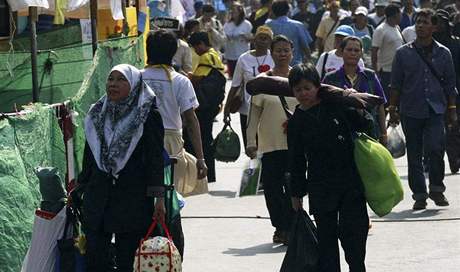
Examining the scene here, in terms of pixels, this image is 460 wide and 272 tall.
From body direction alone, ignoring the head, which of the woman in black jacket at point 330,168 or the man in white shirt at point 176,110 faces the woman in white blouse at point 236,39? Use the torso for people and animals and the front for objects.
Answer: the man in white shirt

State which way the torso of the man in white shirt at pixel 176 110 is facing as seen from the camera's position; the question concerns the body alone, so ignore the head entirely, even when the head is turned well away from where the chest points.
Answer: away from the camera

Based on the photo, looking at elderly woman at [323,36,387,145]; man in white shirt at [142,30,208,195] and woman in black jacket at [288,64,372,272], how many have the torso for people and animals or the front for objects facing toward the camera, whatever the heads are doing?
2

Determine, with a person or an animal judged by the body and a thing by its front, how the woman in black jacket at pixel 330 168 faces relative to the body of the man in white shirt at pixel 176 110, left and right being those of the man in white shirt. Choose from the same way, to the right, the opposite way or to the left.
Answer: the opposite way

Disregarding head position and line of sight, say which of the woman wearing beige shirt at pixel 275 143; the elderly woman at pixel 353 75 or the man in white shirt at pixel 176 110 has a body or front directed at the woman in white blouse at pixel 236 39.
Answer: the man in white shirt

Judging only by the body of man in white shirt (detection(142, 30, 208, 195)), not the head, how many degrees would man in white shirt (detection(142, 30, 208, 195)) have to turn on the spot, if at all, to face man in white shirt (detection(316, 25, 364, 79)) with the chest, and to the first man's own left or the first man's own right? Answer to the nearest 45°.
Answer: approximately 45° to the first man's own right

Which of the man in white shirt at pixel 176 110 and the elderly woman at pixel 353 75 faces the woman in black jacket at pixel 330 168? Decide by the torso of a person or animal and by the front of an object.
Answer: the elderly woman

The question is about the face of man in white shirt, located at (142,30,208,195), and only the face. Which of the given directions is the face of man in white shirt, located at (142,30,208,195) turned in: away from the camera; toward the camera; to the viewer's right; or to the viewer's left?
away from the camera

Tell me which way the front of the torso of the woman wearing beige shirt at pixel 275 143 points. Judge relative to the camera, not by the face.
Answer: toward the camera

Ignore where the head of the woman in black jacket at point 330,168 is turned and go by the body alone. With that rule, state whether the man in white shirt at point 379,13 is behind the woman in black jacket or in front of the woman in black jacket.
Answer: behind

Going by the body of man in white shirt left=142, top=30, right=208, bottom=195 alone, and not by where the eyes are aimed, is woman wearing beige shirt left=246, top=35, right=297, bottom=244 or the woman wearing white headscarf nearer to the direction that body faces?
the woman wearing beige shirt

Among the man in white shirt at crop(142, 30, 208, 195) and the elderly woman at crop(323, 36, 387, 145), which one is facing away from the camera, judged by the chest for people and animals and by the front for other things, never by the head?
the man in white shirt

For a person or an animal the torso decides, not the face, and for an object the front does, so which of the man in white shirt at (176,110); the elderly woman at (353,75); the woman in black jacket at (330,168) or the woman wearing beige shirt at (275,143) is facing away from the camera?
the man in white shirt

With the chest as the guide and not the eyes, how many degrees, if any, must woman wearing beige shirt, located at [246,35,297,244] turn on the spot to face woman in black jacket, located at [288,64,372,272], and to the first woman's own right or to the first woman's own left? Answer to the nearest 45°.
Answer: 0° — they already face them

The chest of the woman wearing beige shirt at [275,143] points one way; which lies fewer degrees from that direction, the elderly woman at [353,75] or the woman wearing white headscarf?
the woman wearing white headscarf

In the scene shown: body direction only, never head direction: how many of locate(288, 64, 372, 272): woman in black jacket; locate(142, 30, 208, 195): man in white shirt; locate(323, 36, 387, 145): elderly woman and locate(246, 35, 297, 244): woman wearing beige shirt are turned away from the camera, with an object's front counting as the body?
1

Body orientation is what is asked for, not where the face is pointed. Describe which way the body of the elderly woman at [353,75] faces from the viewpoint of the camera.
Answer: toward the camera
